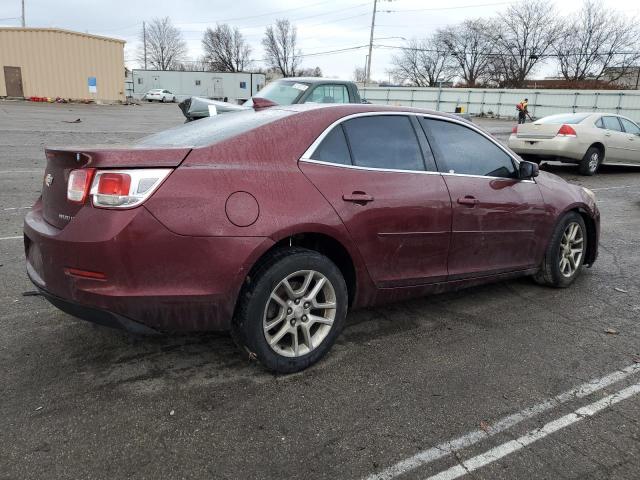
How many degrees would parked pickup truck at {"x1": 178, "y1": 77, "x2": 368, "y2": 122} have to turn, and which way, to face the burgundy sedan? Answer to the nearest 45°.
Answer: approximately 45° to its left

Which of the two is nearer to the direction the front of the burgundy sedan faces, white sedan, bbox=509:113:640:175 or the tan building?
the white sedan

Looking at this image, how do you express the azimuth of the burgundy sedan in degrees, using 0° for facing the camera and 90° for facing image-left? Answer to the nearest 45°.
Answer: approximately 225°

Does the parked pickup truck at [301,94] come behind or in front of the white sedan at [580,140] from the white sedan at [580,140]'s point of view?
behind

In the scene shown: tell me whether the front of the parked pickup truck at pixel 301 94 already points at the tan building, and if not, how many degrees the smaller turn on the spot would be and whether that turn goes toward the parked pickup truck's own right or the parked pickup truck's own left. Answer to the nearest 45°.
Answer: approximately 90° to the parked pickup truck's own right

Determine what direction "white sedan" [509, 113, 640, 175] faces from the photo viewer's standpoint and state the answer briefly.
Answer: facing away from the viewer and to the right of the viewer

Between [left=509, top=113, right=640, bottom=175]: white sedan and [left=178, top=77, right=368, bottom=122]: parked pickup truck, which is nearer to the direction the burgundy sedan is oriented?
the white sedan

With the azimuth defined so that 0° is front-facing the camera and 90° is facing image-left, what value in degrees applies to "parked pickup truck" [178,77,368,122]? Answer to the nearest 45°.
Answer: approximately 45°

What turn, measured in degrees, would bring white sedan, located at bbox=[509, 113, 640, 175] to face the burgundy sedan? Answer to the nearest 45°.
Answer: approximately 135° to its right

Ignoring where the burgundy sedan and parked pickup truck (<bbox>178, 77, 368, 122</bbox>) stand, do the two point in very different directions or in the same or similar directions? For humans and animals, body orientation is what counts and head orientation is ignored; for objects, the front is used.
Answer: very different directions
